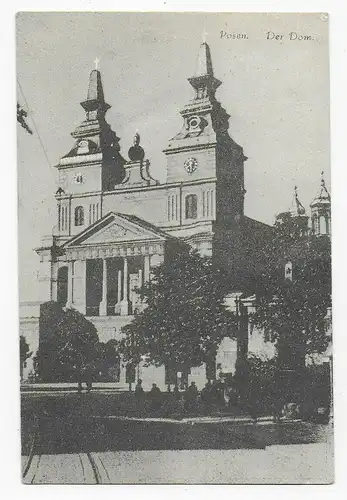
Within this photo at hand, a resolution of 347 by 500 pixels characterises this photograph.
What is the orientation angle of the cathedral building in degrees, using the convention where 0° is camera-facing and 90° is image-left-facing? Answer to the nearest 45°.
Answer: approximately 45°
